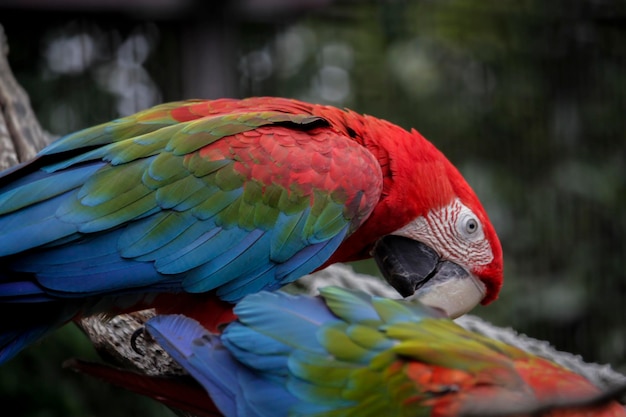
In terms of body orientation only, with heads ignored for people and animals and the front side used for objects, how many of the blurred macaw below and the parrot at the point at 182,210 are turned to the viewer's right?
2

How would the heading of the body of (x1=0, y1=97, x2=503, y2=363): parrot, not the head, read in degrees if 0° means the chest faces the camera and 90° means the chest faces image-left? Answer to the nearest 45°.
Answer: approximately 270°

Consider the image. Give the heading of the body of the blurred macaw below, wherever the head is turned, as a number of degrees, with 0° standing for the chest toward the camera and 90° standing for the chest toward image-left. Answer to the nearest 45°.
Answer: approximately 270°
